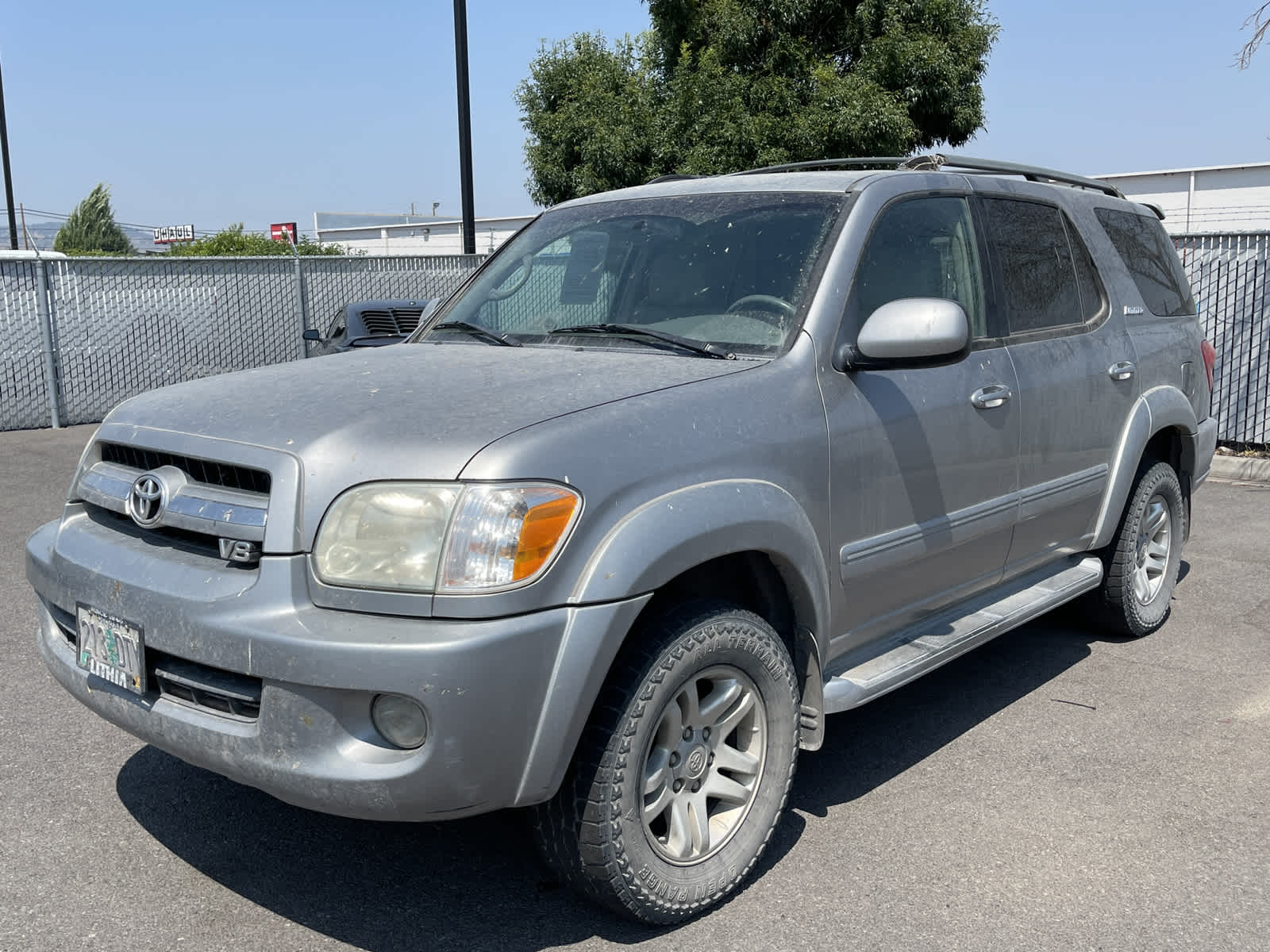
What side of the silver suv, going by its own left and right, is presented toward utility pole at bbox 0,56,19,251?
right

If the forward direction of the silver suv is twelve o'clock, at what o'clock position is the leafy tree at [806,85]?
The leafy tree is roughly at 5 o'clock from the silver suv.

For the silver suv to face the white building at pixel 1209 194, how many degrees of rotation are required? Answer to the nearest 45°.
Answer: approximately 180°

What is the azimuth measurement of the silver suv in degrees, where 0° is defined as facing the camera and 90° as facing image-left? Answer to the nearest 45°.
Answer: approximately 45°

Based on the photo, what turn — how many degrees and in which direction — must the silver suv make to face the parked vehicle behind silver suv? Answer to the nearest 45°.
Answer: approximately 135° to its right

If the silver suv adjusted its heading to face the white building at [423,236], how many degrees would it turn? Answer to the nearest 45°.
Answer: approximately 135° to its right

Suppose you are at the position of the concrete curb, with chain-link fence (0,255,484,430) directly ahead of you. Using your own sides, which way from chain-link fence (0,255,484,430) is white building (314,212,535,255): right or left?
right

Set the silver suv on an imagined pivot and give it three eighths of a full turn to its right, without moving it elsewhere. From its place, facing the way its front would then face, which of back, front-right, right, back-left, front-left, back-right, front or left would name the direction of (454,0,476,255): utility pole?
front

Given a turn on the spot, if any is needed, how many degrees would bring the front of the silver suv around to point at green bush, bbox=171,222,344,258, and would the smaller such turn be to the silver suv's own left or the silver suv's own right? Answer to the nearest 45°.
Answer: approximately 135° to the silver suv's own right
